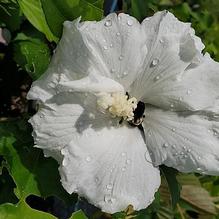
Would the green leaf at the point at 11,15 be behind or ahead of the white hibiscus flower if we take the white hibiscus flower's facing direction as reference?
behind

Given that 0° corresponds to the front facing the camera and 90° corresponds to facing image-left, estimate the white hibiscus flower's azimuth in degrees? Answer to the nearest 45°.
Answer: approximately 0°
